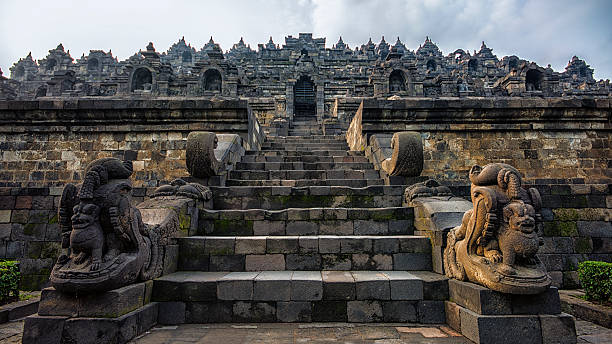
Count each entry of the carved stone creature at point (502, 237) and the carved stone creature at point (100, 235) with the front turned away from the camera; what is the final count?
0

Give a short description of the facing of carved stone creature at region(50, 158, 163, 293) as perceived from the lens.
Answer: facing the viewer and to the left of the viewer

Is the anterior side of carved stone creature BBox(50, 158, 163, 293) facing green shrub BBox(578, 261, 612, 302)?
no

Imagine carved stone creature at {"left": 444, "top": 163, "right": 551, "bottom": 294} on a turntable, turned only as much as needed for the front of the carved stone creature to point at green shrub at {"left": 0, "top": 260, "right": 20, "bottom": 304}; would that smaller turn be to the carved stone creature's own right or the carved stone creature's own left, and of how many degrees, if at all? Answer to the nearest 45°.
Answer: approximately 135° to the carved stone creature's own right

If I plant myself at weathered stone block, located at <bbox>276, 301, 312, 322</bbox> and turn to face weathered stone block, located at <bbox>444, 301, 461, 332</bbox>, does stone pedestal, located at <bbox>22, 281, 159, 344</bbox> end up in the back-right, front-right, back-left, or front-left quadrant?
back-right

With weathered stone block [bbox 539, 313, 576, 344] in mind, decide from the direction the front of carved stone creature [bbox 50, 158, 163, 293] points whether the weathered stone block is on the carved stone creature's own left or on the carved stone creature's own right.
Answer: on the carved stone creature's own left

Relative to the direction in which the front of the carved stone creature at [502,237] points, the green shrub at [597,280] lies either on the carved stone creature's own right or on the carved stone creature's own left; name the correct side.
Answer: on the carved stone creature's own left

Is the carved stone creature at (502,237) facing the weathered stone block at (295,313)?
no

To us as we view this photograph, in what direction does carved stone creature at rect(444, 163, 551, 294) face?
facing the viewer and to the right of the viewer

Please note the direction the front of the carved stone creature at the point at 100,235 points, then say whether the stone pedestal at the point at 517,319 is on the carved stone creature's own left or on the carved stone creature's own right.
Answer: on the carved stone creature's own left

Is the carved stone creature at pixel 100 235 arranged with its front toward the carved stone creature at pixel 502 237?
no

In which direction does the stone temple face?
toward the camera

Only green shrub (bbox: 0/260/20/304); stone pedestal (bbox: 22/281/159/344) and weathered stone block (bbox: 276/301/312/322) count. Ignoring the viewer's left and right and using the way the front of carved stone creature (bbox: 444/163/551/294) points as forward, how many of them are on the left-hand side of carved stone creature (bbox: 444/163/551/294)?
0
